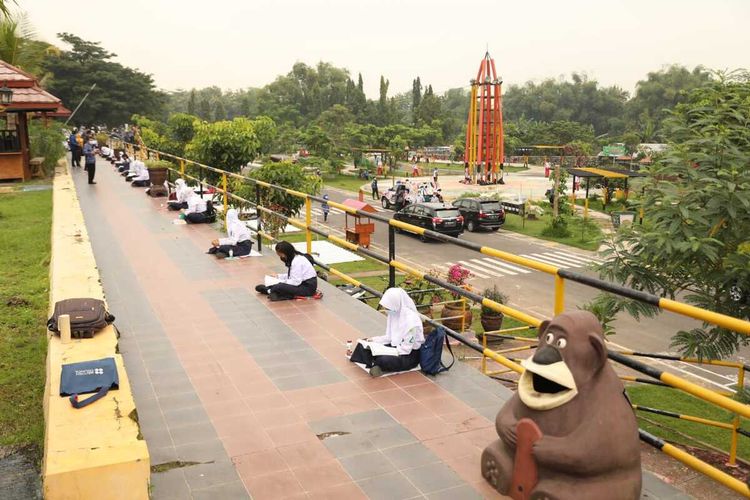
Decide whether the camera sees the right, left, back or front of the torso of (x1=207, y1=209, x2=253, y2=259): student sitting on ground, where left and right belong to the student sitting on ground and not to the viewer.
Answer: left

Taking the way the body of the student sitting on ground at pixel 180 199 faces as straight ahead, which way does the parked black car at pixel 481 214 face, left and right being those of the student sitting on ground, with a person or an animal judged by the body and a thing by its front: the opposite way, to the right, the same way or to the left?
to the right

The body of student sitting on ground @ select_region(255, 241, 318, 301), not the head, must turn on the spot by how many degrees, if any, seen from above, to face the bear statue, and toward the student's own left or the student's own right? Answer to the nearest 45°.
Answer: approximately 90° to the student's own left

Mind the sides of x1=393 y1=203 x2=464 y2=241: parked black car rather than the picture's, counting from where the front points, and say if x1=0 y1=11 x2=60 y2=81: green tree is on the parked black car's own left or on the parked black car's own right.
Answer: on the parked black car's own left

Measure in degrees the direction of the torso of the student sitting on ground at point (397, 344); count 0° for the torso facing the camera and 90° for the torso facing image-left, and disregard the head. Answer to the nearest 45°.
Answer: approximately 45°

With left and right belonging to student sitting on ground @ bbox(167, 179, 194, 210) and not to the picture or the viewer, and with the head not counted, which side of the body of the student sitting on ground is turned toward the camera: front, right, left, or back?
left

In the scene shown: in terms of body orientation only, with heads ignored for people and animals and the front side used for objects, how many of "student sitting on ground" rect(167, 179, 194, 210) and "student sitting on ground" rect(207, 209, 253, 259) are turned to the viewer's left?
2

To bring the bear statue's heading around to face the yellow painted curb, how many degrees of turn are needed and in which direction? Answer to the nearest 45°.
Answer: approximately 45° to its right

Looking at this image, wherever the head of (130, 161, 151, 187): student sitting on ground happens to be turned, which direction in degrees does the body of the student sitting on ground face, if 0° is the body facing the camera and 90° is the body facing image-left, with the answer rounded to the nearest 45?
approximately 90°
